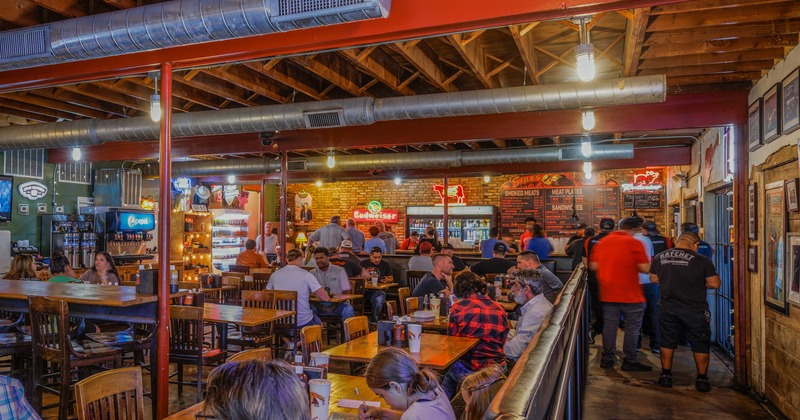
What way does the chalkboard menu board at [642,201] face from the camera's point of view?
toward the camera

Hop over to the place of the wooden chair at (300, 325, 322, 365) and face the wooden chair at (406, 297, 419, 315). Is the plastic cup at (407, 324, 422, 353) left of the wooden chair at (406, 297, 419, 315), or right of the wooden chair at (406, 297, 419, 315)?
right

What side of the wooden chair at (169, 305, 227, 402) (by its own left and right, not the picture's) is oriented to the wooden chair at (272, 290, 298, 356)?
front

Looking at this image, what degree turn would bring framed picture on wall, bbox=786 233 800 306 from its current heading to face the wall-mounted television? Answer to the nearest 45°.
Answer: approximately 45° to its right

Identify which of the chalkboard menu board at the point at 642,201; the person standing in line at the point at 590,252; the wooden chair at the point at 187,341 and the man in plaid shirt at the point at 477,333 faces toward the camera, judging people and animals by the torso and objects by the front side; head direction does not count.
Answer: the chalkboard menu board

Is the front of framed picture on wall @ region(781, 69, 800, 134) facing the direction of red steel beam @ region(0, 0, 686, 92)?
yes

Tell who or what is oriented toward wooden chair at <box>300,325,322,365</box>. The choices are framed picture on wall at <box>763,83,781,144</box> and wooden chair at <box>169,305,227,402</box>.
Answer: the framed picture on wall

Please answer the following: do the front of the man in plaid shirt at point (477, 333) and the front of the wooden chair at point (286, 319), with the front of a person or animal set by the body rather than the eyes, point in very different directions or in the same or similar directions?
same or similar directions

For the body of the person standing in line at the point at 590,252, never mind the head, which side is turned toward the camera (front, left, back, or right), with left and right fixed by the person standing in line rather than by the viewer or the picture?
back

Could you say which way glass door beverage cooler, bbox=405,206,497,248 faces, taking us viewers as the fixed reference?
facing the viewer

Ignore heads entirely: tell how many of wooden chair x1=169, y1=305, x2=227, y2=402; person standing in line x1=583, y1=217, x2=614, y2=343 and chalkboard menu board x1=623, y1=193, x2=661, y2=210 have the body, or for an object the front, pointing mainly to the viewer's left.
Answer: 0

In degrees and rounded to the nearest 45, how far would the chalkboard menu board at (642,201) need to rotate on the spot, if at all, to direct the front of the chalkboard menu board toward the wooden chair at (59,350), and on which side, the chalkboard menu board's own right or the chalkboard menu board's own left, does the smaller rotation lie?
0° — it already faces it

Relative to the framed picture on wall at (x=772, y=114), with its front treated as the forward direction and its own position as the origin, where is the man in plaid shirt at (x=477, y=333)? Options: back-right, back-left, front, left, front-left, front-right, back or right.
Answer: front

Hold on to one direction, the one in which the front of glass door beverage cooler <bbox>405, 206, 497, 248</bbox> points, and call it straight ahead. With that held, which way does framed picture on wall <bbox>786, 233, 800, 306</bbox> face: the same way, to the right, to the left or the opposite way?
to the right

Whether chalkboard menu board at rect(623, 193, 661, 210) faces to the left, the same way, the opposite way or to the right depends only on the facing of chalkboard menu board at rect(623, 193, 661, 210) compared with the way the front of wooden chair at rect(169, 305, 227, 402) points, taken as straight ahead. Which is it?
the opposite way

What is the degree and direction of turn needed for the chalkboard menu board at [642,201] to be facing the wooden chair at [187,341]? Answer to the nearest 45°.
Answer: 0° — it already faces it

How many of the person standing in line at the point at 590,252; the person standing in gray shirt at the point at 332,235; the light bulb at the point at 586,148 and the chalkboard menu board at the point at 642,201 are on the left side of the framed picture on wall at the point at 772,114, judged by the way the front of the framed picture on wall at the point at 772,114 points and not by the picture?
0

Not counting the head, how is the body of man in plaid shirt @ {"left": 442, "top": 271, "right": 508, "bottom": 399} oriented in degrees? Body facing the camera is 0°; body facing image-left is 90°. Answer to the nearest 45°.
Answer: approximately 135°

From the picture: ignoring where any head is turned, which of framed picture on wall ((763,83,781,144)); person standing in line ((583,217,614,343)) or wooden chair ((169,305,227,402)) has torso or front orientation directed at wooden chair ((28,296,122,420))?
the framed picture on wall
